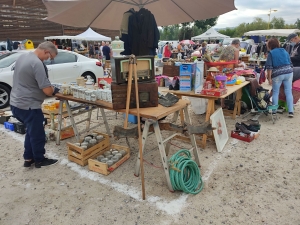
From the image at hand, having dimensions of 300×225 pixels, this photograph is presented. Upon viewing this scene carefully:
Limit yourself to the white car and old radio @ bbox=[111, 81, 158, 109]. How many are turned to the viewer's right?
0

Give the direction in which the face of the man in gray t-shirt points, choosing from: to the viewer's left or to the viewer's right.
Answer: to the viewer's right

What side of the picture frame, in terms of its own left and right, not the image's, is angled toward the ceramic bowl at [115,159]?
right

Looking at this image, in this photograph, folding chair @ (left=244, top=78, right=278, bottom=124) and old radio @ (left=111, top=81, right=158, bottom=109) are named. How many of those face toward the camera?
1

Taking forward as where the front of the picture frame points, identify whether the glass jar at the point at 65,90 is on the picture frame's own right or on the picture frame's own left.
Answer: on the picture frame's own right

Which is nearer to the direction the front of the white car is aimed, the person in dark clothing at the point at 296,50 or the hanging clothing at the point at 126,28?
the hanging clothing

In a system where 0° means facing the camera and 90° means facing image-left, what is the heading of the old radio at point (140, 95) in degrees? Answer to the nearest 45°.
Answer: approximately 0°

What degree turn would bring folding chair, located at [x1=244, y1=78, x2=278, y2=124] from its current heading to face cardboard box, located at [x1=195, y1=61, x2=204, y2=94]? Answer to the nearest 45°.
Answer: approximately 90° to its right
